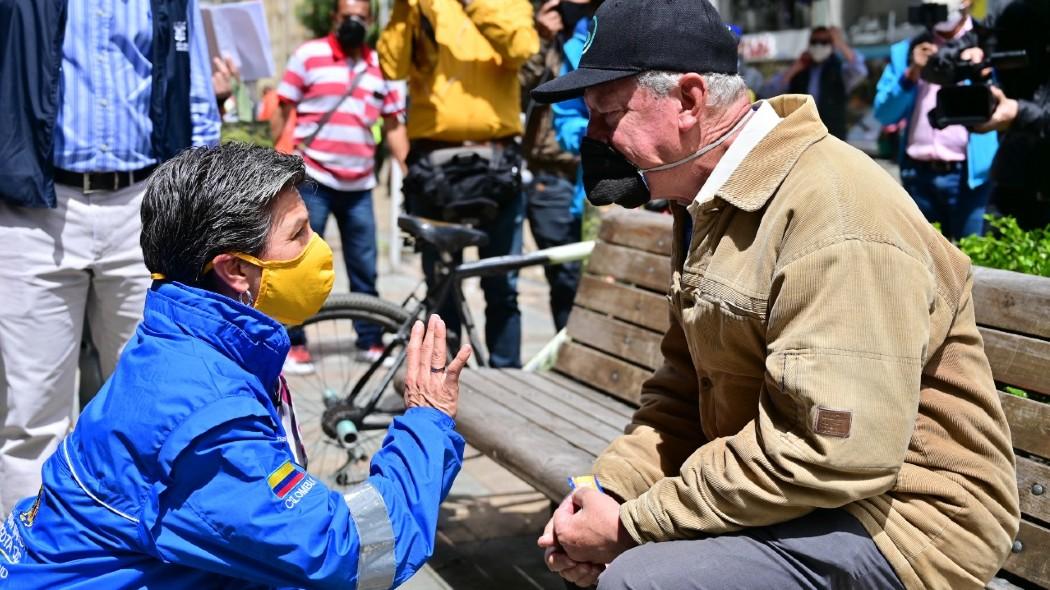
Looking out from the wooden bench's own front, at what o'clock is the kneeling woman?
The kneeling woman is roughly at 11 o'clock from the wooden bench.

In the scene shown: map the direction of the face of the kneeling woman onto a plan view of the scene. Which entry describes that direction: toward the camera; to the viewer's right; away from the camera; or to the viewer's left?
to the viewer's right

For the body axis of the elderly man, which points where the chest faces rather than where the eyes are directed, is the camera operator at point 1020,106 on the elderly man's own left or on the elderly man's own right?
on the elderly man's own right

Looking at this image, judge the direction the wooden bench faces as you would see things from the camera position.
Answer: facing the viewer and to the left of the viewer

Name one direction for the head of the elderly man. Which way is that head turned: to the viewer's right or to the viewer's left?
to the viewer's left

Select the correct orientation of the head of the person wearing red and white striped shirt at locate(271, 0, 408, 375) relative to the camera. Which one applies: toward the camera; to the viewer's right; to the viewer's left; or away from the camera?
toward the camera

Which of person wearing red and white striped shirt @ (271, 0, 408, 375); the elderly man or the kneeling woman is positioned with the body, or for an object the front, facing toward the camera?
the person wearing red and white striped shirt

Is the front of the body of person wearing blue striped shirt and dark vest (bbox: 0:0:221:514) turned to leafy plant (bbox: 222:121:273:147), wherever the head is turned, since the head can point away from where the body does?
no

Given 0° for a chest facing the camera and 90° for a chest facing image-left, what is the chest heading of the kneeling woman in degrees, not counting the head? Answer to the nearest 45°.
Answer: approximately 270°

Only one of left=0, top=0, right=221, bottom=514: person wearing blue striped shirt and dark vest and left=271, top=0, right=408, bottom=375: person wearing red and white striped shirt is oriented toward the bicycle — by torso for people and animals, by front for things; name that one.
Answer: left=271, top=0, right=408, bottom=375: person wearing red and white striped shirt

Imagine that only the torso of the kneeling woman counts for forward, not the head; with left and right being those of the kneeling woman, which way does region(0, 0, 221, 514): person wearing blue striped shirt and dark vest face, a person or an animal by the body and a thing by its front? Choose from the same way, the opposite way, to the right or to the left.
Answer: to the right

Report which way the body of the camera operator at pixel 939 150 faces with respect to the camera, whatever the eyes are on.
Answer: toward the camera

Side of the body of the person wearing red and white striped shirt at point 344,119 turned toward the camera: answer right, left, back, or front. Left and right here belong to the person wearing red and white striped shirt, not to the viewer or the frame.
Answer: front

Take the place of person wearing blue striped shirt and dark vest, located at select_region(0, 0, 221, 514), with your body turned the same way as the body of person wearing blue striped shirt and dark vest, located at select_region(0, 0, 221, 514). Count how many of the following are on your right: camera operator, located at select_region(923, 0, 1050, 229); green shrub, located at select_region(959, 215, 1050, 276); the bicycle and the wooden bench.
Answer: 0

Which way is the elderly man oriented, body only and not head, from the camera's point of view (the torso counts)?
to the viewer's left

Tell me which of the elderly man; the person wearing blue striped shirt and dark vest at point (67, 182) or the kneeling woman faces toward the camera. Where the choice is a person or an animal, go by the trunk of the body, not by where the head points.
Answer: the person wearing blue striped shirt and dark vest

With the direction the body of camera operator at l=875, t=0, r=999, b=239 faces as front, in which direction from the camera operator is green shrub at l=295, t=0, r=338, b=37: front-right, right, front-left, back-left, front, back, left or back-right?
back-right

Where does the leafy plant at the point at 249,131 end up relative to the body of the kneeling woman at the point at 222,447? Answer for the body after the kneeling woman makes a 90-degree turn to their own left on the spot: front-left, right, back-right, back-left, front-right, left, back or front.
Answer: front

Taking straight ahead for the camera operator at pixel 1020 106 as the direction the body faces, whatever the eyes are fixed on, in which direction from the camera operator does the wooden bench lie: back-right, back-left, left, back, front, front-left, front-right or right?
front

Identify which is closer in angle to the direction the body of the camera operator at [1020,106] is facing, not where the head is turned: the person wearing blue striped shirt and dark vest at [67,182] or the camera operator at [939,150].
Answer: the person wearing blue striped shirt and dark vest

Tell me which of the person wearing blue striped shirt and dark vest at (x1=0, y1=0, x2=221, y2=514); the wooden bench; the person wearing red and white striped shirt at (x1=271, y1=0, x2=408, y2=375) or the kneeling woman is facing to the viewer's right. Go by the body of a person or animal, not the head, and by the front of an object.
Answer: the kneeling woman

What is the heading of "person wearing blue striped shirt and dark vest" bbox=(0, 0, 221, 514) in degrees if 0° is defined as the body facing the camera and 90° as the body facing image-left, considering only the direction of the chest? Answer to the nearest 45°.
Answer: approximately 0°

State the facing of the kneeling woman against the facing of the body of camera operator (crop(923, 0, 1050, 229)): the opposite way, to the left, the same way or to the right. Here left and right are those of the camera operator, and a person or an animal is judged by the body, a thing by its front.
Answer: the opposite way

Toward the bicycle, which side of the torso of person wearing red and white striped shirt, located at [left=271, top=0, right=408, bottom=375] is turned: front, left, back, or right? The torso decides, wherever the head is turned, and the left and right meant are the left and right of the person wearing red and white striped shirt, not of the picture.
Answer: front
